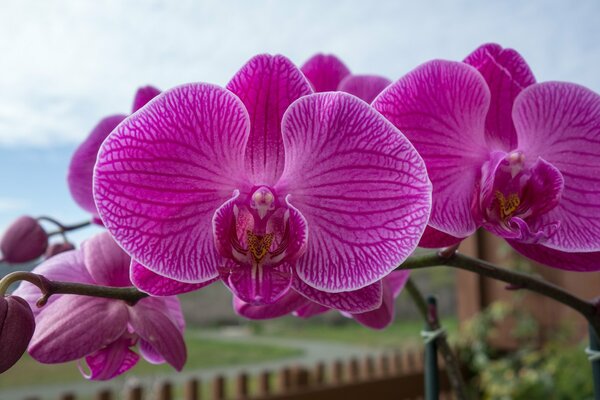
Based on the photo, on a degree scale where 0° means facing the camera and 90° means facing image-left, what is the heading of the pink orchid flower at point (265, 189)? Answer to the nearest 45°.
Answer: approximately 0°

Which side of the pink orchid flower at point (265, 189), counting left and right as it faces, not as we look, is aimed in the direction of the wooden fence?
back

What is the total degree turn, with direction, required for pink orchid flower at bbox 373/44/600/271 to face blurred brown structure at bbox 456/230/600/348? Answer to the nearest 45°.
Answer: approximately 180°

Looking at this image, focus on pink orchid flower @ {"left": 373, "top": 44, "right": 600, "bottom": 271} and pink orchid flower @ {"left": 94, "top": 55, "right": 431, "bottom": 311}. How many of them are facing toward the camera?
2

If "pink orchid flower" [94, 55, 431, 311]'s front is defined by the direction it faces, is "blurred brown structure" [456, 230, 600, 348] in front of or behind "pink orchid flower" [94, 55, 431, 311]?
behind

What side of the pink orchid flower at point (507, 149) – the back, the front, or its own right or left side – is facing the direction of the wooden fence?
back
